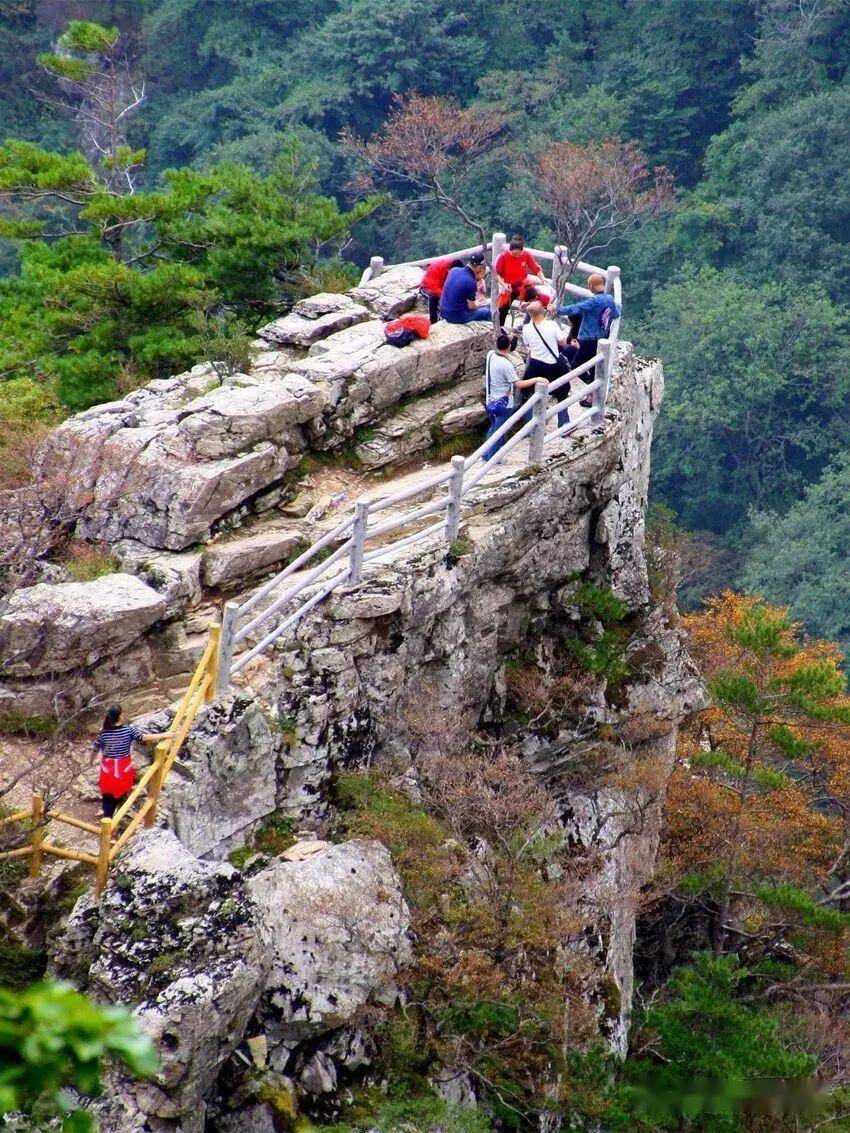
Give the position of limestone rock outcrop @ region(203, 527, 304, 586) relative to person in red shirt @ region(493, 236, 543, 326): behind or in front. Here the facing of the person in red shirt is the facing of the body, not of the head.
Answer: in front

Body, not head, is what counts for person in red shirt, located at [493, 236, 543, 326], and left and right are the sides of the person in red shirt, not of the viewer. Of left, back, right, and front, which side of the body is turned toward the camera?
front

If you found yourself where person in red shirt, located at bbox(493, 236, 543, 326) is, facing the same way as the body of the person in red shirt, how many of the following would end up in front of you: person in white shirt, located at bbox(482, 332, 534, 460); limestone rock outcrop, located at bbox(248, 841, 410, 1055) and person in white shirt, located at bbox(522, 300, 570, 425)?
3

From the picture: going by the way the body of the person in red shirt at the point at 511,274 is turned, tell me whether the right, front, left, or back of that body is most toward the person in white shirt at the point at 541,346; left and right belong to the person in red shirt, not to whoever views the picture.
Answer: front

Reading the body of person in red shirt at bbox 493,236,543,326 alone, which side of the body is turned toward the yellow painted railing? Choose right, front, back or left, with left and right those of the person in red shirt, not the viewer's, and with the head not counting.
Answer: front

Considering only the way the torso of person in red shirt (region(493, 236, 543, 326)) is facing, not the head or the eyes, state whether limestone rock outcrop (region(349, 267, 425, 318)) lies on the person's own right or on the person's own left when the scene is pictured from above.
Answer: on the person's own right

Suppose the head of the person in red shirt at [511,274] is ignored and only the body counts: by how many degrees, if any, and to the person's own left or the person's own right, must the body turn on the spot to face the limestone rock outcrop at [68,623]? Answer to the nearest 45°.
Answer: approximately 45° to the person's own right

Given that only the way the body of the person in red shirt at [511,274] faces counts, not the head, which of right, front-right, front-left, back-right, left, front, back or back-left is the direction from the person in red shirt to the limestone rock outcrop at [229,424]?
front-right

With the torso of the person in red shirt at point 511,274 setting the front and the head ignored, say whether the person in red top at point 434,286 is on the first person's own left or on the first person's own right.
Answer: on the first person's own right

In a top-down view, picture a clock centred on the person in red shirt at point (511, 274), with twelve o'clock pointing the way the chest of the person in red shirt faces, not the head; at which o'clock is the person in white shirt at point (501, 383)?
The person in white shirt is roughly at 12 o'clock from the person in red shirt.

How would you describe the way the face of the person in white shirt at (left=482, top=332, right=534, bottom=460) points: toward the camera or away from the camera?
away from the camera
